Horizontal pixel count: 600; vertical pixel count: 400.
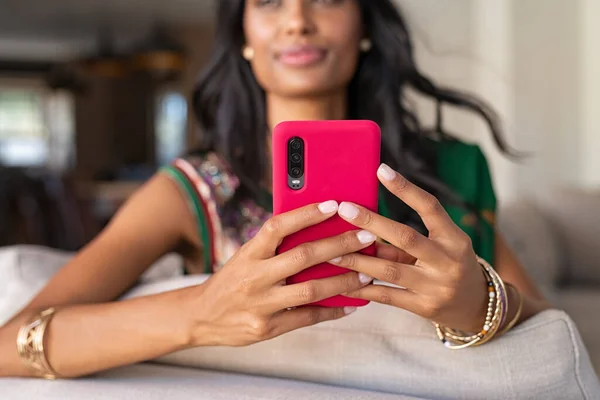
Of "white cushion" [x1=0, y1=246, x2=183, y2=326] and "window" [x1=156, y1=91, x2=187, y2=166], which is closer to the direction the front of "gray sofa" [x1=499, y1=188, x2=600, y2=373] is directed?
the white cushion

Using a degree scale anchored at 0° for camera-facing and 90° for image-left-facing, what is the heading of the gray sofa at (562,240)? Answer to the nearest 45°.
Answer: approximately 0°

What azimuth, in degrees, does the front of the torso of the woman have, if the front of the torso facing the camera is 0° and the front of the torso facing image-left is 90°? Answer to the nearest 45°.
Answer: approximately 0°
